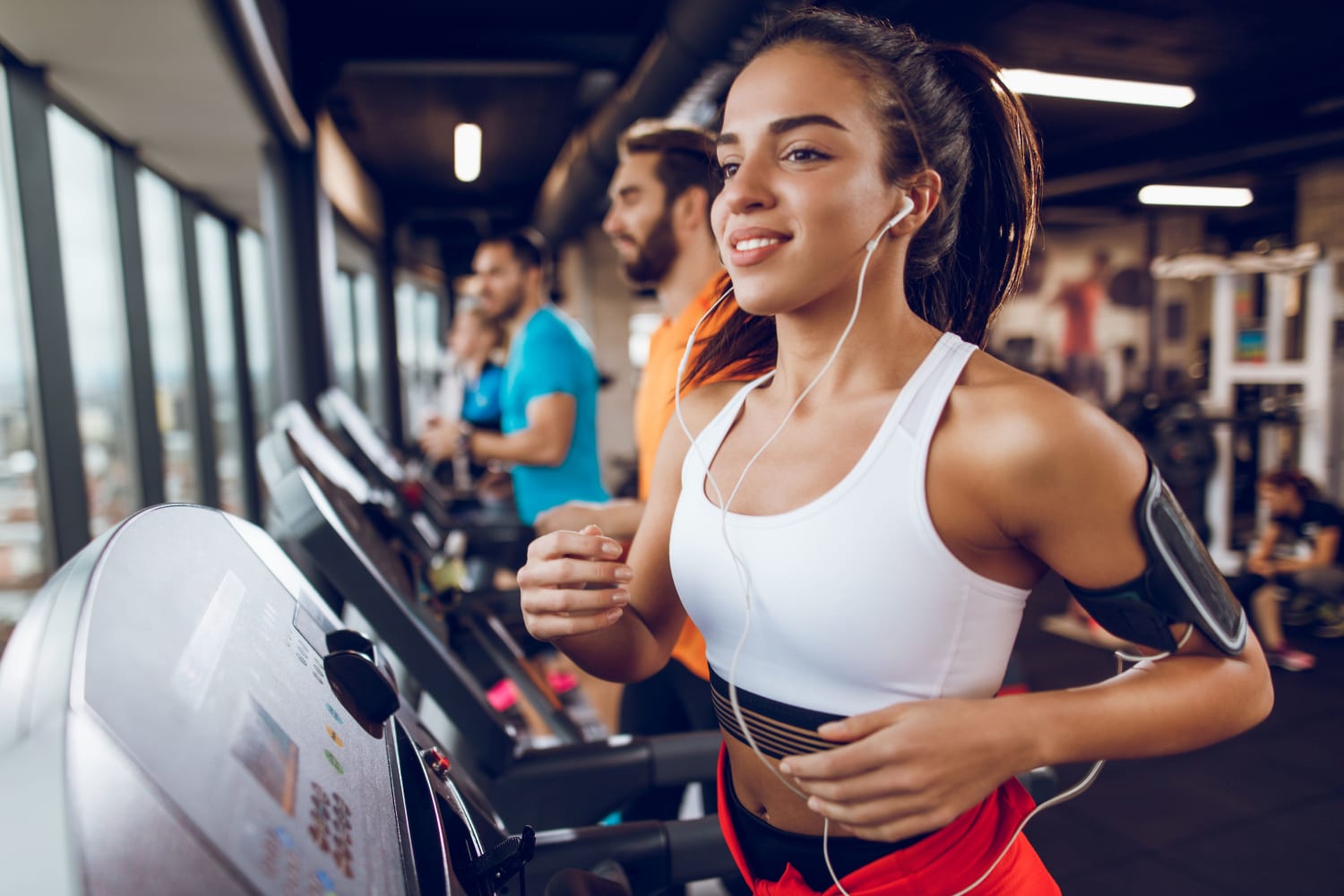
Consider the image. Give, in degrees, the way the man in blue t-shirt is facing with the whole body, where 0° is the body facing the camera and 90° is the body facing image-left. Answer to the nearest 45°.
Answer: approximately 90°

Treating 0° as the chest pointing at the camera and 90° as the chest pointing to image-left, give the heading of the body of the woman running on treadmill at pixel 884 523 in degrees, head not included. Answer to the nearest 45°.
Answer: approximately 45°

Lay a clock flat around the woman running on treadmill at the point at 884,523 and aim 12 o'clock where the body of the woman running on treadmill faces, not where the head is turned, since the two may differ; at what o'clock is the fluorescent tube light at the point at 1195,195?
The fluorescent tube light is roughly at 5 o'clock from the woman running on treadmill.

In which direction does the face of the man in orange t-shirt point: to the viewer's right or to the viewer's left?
to the viewer's left

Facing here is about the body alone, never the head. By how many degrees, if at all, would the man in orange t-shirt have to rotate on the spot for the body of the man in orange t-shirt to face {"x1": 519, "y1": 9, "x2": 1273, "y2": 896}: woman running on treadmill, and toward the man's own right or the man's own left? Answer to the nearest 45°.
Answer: approximately 90° to the man's own left

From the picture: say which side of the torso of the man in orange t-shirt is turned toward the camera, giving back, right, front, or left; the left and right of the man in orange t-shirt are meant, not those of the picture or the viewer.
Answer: left

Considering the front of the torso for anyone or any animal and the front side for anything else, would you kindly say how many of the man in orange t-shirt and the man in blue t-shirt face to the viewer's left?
2

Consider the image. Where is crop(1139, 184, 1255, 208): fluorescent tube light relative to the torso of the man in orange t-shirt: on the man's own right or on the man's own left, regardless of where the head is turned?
on the man's own right

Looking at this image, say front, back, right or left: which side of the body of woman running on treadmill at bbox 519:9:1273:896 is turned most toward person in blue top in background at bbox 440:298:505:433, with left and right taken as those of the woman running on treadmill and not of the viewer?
right

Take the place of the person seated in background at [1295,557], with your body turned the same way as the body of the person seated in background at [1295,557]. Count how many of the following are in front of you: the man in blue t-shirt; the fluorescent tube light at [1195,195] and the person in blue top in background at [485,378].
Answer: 2

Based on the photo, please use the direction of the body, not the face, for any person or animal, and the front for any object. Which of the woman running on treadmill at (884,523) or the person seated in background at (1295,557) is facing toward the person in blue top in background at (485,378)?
the person seated in background at (1295,557)

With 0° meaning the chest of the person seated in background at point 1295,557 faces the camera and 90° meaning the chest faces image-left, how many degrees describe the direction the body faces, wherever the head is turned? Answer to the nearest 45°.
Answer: approximately 45°
